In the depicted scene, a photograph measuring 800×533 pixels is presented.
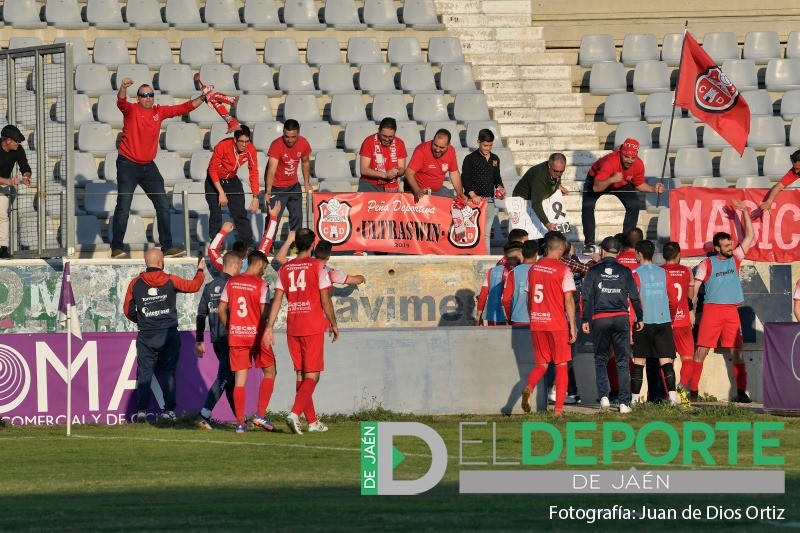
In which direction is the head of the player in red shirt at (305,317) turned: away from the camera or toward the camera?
away from the camera

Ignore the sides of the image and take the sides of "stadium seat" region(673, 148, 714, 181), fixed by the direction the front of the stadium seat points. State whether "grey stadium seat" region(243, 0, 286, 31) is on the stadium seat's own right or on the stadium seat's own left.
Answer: on the stadium seat's own right

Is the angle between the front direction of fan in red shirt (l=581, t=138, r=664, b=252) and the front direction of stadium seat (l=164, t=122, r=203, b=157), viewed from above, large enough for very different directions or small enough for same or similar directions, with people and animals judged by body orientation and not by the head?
same or similar directions

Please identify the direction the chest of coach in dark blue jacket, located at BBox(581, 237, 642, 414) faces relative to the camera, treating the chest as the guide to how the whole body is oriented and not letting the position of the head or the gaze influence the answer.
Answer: away from the camera

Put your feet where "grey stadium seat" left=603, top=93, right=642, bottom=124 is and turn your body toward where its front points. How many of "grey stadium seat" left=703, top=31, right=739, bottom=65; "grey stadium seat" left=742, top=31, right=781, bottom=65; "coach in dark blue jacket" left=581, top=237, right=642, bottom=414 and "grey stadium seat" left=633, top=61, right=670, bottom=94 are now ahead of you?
1

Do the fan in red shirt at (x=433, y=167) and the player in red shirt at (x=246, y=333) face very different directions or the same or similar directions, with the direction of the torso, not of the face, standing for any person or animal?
very different directions

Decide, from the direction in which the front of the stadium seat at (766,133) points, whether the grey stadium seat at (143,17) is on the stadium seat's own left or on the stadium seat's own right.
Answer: on the stadium seat's own right

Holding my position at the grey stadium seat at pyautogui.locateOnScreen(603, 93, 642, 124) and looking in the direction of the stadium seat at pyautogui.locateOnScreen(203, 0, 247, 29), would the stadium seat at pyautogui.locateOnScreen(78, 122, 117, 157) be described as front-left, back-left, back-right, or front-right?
front-left

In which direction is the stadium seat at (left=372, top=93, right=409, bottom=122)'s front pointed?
toward the camera

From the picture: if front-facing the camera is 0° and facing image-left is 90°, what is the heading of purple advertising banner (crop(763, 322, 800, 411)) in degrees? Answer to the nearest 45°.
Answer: approximately 0°

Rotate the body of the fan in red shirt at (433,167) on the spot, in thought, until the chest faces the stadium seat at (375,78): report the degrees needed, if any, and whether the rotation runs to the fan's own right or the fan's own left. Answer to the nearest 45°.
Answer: approximately 180°

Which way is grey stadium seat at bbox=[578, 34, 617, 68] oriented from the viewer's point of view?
toward the camera

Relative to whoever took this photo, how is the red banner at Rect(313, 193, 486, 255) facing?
facing the viewer

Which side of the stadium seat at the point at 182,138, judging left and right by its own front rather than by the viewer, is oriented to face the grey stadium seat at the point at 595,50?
left

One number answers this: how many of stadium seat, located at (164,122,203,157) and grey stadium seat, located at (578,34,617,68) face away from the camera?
0

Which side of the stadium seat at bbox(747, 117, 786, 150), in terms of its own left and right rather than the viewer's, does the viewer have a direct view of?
front

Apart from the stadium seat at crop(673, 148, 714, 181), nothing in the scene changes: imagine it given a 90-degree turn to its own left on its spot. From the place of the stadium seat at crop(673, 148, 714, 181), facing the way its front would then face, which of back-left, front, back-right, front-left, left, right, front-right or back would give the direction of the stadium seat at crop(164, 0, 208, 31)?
back

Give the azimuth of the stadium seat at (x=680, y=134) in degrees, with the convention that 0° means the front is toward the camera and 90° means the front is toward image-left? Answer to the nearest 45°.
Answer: approximately 0°
